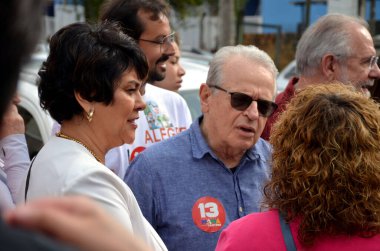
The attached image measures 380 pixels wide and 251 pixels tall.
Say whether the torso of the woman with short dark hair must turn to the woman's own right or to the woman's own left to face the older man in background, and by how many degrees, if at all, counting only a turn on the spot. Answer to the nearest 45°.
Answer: approximately 45° to the woman's own left

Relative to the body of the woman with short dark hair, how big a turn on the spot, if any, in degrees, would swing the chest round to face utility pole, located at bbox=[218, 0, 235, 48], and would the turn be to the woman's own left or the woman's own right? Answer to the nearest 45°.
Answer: approximately 90° to the woman's own left

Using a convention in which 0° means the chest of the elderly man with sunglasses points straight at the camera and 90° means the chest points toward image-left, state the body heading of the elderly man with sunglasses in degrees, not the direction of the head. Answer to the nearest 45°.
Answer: approximately 315°

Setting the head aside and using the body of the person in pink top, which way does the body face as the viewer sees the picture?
away from the camera

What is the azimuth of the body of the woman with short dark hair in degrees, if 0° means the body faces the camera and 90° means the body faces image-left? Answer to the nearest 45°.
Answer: approximately 270°

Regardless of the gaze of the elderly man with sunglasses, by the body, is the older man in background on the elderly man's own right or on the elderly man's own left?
on the elderly man's own left

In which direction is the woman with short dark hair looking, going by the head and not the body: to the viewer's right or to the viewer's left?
to the viewer's right
